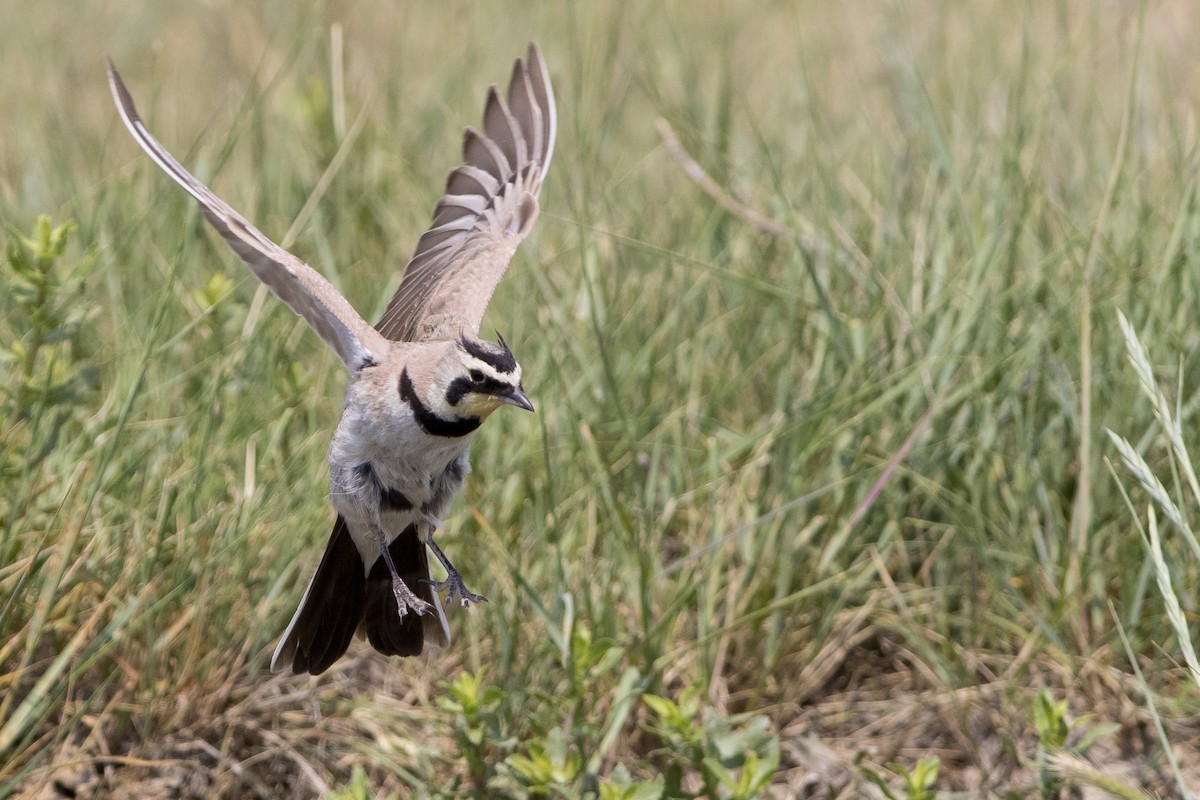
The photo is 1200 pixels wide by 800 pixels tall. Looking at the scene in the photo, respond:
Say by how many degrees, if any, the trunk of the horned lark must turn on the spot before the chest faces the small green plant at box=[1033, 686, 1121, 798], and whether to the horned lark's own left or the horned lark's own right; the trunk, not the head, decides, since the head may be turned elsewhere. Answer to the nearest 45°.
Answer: approximately 45° to the horned lark's own left

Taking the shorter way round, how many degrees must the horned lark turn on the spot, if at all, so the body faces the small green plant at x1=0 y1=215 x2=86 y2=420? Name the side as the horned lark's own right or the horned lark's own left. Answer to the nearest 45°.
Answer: approximately 135° to the horned lark's own right

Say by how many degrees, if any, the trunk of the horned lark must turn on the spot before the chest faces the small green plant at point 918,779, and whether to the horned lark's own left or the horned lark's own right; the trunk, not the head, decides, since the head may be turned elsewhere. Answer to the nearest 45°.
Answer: approximately 45° to the horned lark's own left

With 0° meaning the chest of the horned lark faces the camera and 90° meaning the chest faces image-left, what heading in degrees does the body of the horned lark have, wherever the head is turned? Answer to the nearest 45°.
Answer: approximately 315°
